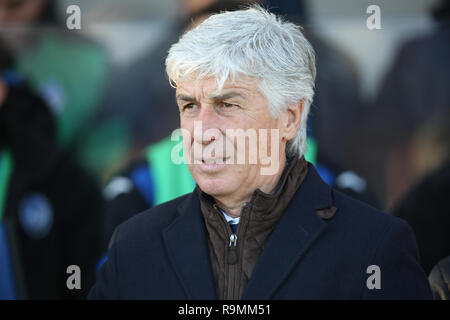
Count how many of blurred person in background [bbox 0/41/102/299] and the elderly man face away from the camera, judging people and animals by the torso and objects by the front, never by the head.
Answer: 0

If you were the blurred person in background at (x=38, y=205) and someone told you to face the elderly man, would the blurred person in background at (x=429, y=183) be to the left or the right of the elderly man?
left

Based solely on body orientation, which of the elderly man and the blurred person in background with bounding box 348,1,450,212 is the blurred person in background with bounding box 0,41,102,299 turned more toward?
the elderly man

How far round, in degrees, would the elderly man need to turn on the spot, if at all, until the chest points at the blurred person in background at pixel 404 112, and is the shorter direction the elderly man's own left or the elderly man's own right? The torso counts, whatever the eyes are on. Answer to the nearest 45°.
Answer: approximately 180°

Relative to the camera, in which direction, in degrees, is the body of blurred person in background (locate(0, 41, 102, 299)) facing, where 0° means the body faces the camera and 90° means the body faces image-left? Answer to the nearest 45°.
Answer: approximately 45°

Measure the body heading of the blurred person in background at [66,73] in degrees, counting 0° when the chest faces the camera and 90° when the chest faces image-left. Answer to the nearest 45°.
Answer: approximately 45°

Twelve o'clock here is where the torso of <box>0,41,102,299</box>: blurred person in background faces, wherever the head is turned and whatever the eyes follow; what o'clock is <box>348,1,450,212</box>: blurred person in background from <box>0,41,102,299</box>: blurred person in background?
<box>348,1,450,212</box>: blurred person in background is roughly at 8 o'clock from <box>0,41,102,299</box>: blurred person in background.

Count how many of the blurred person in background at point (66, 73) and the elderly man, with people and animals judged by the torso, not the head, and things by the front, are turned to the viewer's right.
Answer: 0

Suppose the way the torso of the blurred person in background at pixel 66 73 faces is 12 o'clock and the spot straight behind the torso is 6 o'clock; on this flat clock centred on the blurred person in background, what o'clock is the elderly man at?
The elderly man is roughly at 10 o'clock from the blurred person in background.

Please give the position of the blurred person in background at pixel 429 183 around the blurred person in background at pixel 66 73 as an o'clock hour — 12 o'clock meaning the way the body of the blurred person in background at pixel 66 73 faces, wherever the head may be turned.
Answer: the blurred person in background at pixel 429 183 is roughly at 8 o'clock from the blurred person in background at pixel 66 73.

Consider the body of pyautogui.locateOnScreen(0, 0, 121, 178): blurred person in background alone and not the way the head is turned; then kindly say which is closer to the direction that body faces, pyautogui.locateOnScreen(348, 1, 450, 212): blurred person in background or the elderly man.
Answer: the elderly man

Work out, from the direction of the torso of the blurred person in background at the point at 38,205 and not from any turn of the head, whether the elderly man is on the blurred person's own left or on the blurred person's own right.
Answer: on the blurred person's own left

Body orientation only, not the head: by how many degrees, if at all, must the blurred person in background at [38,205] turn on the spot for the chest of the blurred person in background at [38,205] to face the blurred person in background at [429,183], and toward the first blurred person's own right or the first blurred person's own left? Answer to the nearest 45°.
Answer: approximately 135° to the first blurred person's own left
